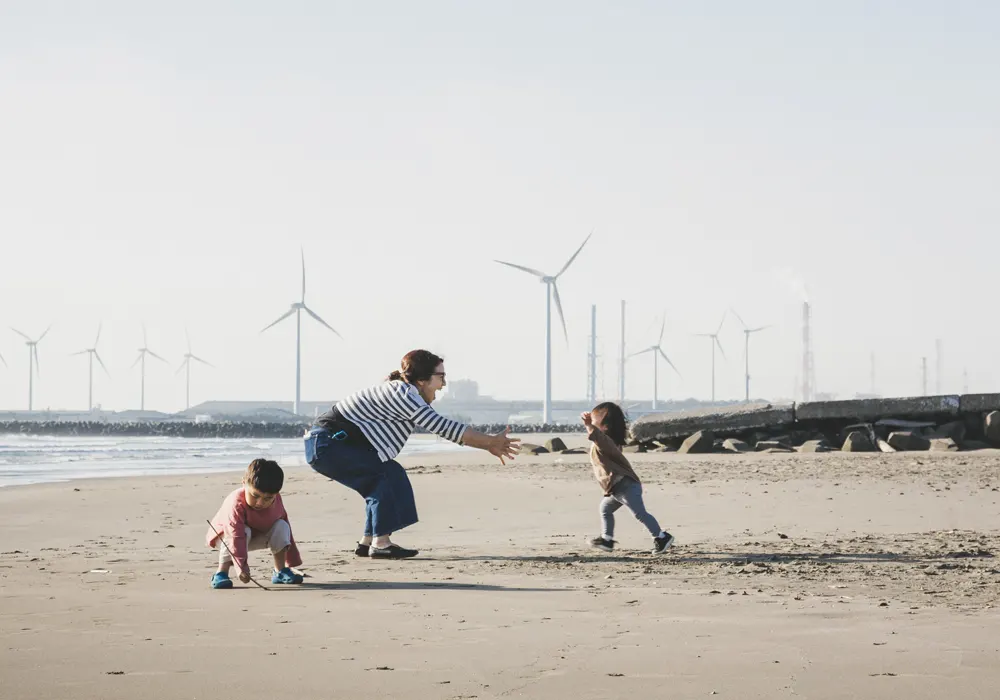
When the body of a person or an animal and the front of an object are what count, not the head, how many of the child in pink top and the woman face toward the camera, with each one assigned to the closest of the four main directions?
1

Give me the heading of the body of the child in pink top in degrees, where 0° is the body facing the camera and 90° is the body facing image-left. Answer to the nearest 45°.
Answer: approximately 0°

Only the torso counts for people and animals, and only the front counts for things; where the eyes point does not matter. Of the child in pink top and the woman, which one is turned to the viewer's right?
the woman

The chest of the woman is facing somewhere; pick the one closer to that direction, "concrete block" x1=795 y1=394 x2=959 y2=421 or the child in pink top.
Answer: the concrete block

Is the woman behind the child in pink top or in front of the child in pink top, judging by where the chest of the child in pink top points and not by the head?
behind

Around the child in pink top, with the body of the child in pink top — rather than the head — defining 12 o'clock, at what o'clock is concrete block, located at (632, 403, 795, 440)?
The concrete block is roughly at 7 o'clock from the child in pink top.

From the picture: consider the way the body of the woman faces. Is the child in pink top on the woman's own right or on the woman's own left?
on the woman's own right

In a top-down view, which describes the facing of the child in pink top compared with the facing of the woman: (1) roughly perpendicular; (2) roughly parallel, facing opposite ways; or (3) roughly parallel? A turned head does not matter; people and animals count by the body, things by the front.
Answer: roughly perpendicular

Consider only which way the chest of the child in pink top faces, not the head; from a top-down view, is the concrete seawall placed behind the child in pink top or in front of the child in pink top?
behind

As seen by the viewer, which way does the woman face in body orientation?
to the viewer's right

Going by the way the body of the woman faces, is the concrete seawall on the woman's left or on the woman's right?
on the woman's left

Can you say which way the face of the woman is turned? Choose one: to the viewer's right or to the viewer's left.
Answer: to the viewer's right
